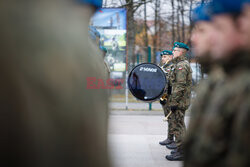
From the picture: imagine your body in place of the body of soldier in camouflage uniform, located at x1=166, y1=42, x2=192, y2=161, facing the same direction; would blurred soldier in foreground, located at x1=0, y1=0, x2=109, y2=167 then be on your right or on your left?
on your left

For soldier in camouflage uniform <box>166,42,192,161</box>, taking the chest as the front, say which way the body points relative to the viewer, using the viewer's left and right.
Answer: facing to the left of the viewer

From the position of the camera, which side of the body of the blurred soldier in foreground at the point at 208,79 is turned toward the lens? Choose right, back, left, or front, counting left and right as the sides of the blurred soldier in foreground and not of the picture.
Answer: left

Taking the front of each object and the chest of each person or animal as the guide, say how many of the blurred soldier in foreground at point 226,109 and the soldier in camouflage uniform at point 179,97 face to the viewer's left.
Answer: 2

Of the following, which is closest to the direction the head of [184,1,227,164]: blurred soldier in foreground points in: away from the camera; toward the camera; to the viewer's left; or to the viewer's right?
to the viewer's left

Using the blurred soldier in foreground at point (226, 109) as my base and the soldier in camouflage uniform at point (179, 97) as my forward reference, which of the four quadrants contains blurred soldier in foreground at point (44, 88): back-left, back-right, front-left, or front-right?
back-left

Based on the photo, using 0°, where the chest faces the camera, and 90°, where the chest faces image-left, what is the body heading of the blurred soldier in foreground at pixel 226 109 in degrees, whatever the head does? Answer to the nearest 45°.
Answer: approximately 90°
